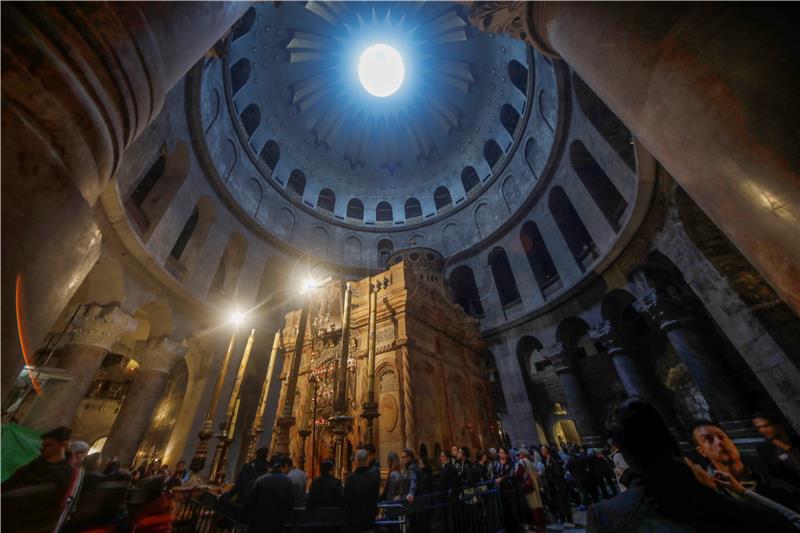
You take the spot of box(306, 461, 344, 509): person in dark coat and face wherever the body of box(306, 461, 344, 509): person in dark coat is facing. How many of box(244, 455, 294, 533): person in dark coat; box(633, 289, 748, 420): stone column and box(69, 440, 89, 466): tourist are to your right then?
1

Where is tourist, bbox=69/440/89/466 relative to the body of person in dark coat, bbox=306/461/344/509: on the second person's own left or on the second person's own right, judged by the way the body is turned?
on the second person's own left

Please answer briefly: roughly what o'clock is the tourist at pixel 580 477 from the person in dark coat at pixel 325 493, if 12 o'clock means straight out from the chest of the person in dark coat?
The tourist is roughly at 2 o'clock from the person in dark coat.

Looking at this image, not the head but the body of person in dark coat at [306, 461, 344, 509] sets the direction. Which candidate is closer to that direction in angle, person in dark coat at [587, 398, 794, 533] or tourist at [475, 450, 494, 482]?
the tourist

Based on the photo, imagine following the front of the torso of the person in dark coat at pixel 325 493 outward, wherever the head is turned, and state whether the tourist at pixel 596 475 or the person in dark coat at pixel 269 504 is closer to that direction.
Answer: the tourist

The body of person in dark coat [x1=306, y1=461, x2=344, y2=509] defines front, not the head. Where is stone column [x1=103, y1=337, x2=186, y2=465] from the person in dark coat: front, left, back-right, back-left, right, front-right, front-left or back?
front-left

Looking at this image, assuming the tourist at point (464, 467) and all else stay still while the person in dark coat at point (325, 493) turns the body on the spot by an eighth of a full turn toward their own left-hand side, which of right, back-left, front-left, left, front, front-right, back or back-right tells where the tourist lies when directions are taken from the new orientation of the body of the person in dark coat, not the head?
right

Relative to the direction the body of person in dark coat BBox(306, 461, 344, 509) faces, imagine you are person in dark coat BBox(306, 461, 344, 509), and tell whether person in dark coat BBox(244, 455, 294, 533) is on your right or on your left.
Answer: on your left

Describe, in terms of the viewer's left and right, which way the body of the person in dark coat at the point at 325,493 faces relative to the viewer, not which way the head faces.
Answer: facing away from the viewer

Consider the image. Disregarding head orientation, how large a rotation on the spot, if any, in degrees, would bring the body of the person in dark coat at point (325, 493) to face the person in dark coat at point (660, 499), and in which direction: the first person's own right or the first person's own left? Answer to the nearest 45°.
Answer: approximately 135° to the first person's own right

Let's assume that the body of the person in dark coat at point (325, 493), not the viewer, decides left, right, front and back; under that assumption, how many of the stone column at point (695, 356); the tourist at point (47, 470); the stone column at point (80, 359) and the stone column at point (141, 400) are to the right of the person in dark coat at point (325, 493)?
1

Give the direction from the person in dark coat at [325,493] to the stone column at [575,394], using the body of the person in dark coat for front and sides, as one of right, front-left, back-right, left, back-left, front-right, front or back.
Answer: front-right
